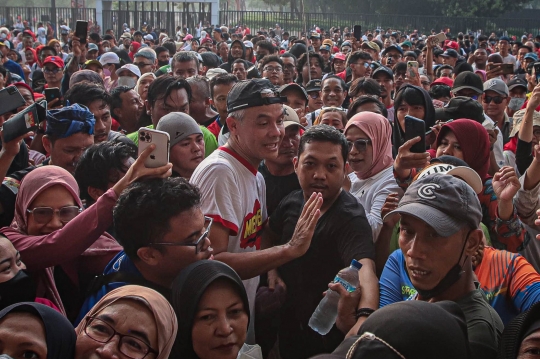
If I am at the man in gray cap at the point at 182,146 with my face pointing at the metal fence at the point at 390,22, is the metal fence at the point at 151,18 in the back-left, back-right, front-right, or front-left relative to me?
front-left

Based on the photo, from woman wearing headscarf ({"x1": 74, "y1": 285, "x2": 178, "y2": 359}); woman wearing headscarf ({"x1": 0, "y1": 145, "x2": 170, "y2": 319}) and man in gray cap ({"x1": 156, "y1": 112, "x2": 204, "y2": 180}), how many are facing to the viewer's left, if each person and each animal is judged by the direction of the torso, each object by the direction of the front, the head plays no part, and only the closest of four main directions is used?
0

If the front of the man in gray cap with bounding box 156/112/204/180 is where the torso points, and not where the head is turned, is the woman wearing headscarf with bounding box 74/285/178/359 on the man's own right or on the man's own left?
on the man's own right

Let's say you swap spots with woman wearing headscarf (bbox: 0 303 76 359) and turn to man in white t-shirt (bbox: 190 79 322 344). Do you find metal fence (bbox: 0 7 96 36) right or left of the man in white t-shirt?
left

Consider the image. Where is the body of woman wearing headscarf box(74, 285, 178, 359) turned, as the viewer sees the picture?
toward the camera

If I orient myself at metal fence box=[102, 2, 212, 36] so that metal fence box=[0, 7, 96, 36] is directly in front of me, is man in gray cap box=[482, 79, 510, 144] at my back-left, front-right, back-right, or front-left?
back-left

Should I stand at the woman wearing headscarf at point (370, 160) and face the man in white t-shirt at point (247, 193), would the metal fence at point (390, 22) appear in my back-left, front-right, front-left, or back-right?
back-right

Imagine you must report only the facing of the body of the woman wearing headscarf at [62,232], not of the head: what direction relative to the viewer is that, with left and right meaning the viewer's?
facing the viewer and to the right of the viewer

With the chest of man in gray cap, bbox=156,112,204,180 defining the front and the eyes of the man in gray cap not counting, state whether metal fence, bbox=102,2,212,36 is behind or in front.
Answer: behind

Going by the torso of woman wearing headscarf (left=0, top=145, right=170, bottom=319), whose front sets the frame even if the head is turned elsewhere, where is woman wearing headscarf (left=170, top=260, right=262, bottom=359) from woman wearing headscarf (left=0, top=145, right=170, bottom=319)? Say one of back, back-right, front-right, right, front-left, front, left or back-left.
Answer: front

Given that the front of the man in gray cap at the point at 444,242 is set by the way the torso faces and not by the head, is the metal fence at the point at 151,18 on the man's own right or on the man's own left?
on the man's own right

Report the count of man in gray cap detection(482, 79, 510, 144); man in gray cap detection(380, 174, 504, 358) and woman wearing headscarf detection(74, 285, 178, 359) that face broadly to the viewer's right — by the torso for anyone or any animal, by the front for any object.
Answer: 0

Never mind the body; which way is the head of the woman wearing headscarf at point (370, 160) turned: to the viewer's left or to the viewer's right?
to the viewer's left

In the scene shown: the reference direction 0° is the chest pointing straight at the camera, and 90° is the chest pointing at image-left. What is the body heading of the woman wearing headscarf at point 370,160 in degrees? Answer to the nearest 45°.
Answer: approximately 45°
